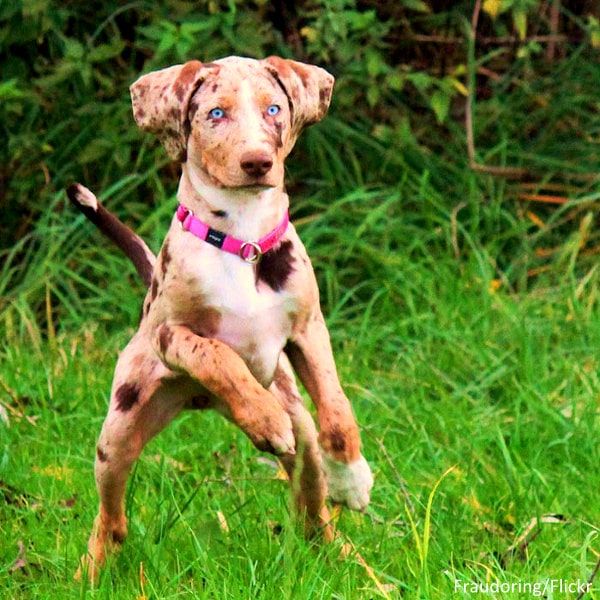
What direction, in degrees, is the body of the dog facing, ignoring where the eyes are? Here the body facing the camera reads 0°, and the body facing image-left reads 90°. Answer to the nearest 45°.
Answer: approximately 315°
